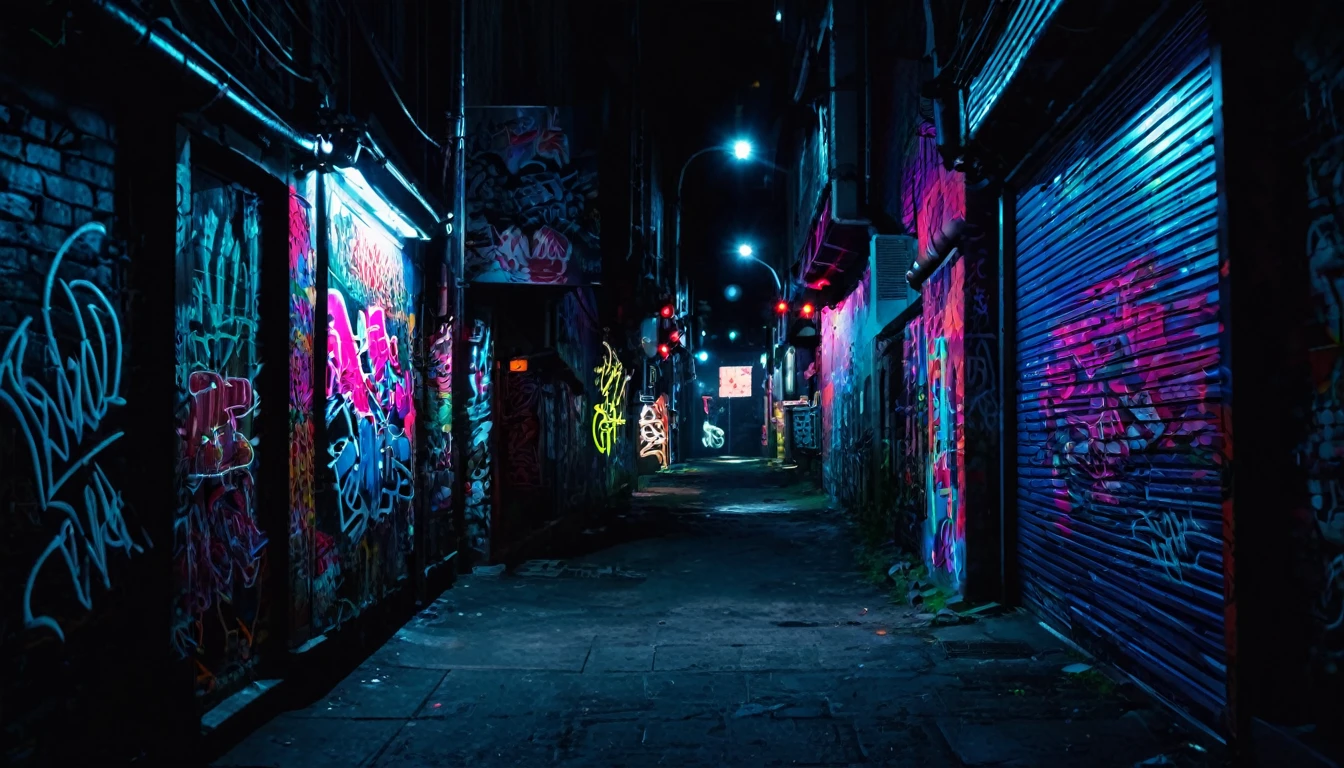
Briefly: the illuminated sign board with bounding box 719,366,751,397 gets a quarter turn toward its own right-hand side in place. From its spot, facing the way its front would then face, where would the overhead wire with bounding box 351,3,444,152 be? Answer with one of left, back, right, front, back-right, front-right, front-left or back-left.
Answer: left

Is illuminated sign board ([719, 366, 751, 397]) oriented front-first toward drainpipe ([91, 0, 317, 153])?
yes

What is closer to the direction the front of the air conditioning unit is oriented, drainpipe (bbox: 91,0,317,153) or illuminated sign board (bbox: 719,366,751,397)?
the drainpipe

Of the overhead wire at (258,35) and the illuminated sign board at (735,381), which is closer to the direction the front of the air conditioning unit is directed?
the overhead wire

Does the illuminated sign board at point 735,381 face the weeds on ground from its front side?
yes

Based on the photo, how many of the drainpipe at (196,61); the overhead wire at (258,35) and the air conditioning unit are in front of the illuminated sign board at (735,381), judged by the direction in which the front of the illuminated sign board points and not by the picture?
3

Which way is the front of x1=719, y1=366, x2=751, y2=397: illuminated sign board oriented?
toward the camera

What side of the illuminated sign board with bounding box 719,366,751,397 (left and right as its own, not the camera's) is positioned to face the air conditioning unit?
front

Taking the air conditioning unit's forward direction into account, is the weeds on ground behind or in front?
in front
